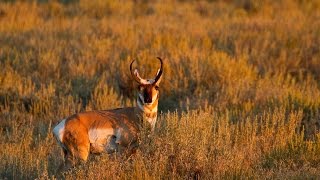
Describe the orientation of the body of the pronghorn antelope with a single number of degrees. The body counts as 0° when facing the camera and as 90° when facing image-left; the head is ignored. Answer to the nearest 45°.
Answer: approximately 270°
